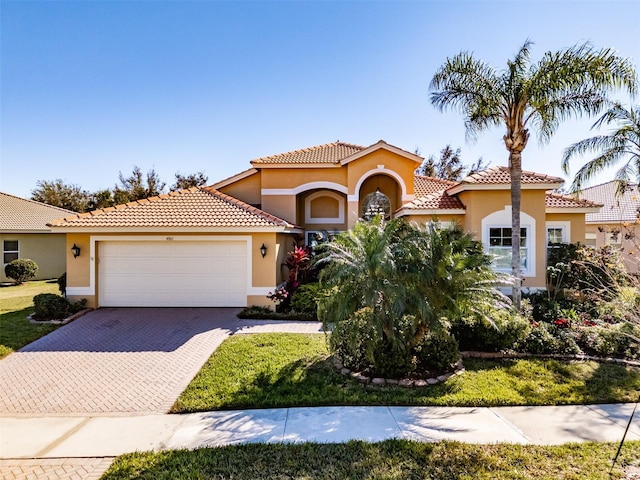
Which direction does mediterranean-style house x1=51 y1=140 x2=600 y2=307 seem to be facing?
toward the camera

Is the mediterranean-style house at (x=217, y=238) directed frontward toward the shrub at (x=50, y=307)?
no

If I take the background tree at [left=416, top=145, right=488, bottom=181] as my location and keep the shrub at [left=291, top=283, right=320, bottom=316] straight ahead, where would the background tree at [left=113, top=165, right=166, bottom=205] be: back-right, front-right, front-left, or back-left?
front-right

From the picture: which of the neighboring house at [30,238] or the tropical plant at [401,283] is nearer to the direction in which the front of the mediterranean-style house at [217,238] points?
the tropical plant

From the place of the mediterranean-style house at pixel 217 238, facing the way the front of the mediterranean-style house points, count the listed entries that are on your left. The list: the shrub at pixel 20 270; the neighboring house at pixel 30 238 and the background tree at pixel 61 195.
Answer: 0

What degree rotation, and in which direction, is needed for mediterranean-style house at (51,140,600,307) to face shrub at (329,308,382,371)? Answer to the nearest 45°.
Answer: approximately 45° to its left

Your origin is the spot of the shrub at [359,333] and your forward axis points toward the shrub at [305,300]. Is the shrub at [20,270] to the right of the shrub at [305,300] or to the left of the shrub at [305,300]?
left

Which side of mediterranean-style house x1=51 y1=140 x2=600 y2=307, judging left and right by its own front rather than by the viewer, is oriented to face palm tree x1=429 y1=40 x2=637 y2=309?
left

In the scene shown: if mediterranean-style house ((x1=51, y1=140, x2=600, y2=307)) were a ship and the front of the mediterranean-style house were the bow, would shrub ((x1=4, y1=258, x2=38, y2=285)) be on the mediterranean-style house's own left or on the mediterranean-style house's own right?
on the mediterranean-style house's own right

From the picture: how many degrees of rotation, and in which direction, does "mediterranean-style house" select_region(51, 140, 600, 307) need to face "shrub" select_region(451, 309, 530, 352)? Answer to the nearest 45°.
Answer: approximately 45° to its left

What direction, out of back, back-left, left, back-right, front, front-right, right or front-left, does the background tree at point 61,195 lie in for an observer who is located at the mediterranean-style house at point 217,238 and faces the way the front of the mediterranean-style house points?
back-right

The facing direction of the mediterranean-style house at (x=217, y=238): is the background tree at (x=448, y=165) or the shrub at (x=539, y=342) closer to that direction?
the shrub

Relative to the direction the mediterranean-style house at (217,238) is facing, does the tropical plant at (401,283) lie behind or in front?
in front

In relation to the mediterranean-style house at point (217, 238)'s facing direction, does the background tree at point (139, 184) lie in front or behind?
behind

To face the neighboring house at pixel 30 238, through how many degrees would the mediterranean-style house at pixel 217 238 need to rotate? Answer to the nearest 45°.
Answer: approximately 135° to its right

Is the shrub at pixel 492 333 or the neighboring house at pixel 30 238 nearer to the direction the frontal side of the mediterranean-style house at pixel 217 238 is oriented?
the shrub
